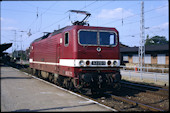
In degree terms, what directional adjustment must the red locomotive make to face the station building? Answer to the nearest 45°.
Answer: approximately 90° to its left

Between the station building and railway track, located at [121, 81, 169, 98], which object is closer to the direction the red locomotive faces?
the railway track

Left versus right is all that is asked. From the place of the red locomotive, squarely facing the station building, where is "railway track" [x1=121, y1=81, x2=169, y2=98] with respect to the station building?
right

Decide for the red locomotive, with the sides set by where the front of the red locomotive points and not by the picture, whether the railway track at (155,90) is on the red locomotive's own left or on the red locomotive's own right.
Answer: on the red locomotive's own left
